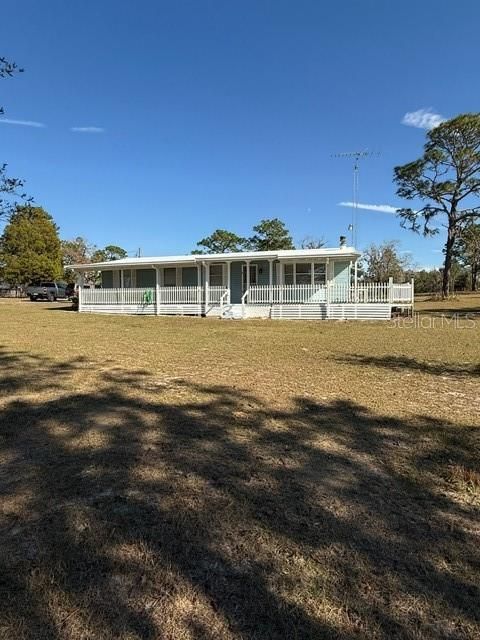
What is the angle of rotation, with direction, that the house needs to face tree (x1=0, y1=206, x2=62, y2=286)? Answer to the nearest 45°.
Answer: approximately 135° to its right

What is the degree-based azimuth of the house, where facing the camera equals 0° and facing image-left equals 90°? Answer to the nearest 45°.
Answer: approximately 0°
